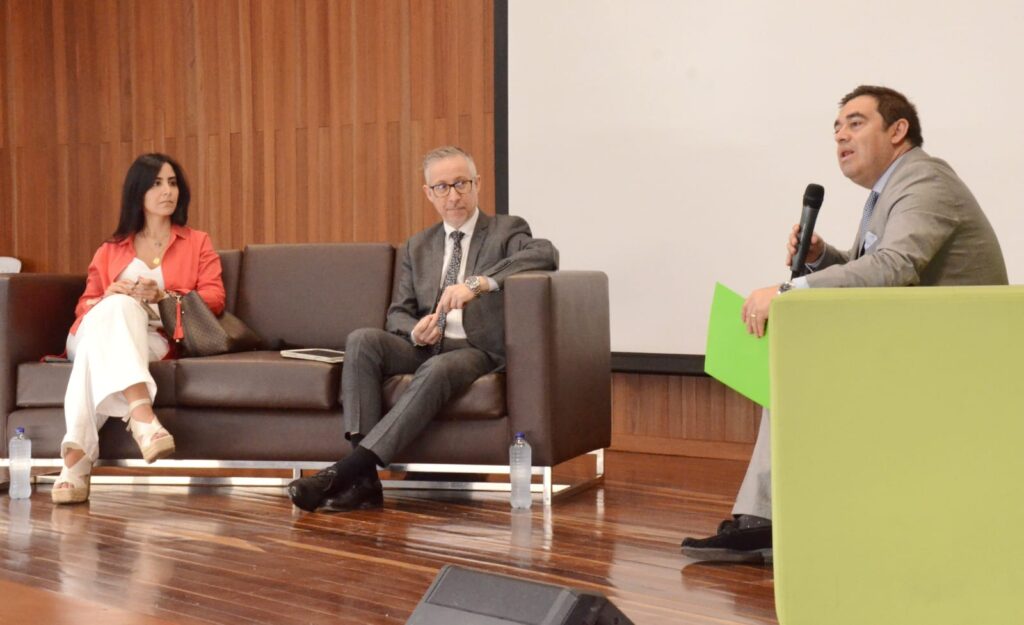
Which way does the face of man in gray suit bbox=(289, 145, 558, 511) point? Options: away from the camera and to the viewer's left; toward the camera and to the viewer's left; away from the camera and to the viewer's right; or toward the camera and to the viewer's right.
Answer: toward the camera and to the viewer's right

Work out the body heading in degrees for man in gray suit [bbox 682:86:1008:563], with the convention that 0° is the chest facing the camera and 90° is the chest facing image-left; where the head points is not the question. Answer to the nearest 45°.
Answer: approximately 90°

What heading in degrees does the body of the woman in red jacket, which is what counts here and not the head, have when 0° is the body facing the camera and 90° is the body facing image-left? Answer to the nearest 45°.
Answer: approximately 0°

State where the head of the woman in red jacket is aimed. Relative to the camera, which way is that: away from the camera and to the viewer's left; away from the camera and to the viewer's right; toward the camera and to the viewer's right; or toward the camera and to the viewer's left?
toward the camera and to the viewer's right

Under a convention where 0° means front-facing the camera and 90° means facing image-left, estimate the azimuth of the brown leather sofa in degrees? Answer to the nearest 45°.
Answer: approximately 0°

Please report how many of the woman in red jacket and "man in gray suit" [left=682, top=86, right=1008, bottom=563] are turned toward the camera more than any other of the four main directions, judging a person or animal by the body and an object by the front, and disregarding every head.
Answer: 1

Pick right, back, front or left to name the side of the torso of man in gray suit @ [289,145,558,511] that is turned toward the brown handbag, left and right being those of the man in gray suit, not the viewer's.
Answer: right

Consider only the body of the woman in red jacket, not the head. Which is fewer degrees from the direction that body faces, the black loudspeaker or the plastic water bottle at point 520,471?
the black loudspeaker
